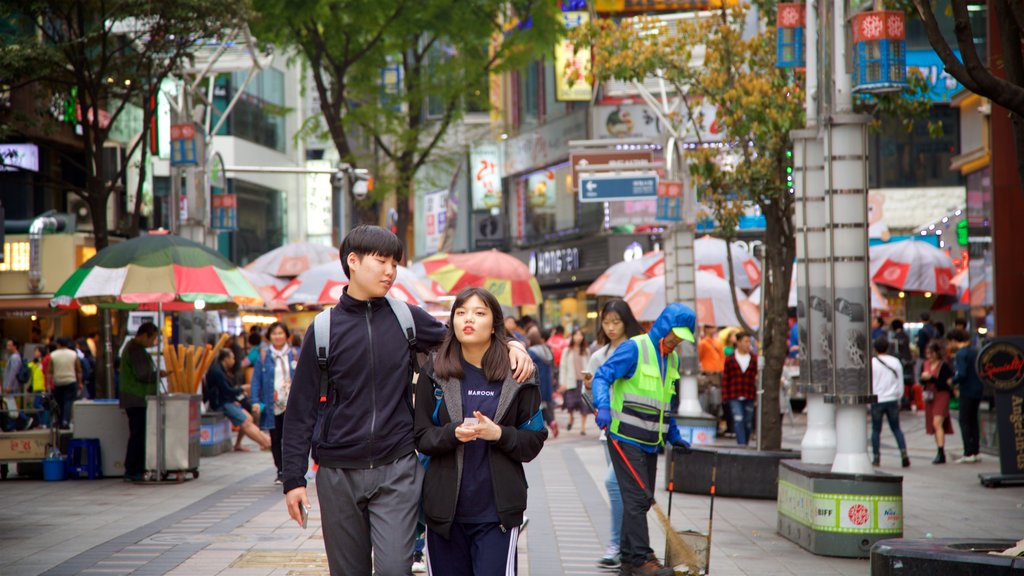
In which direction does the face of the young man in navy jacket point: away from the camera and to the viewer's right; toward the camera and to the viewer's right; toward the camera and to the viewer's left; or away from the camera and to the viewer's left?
toward the camera and to the viewer's right

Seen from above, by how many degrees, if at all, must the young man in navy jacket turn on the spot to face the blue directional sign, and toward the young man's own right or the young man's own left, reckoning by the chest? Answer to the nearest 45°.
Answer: approximately 180°

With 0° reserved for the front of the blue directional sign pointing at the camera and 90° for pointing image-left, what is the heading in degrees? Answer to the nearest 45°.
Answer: approximately 0°

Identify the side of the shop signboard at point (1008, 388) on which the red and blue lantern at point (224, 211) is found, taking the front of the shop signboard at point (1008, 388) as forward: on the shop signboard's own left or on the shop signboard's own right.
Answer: on the shop signboard's own right

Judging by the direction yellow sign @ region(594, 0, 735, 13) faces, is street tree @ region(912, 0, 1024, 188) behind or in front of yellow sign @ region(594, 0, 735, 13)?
in front

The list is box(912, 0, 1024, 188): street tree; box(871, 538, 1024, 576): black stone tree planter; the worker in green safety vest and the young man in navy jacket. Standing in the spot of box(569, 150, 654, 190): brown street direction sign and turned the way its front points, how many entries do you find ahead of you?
4

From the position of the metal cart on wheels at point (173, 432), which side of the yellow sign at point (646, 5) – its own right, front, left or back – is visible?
front

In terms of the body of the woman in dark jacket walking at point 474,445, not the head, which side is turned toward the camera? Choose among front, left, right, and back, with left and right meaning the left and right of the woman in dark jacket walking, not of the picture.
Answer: front

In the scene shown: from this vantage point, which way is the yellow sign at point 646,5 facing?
toward the camera

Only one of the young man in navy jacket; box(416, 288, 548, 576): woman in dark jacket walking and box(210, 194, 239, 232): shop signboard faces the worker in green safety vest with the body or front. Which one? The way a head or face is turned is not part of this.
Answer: the shop signboard

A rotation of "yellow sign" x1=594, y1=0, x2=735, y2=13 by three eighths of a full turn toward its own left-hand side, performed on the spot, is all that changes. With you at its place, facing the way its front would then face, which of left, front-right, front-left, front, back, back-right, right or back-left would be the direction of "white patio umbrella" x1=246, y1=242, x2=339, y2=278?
back
